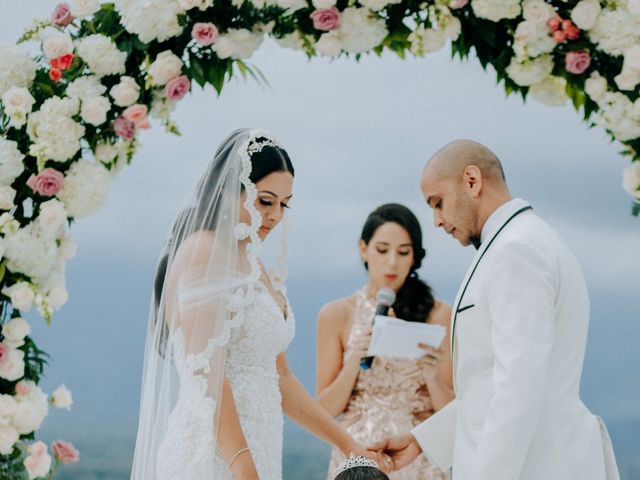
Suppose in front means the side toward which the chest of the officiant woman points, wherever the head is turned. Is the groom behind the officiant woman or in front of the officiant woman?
in front

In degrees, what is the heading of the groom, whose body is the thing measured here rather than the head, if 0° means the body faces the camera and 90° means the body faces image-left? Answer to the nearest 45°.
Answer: approximately 90°

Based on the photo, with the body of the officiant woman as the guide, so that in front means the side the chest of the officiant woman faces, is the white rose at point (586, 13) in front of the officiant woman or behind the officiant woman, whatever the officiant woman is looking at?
in front

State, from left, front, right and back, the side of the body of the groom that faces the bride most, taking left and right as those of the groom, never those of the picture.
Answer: front

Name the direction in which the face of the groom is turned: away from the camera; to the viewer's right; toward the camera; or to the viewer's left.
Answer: to the viewer's left

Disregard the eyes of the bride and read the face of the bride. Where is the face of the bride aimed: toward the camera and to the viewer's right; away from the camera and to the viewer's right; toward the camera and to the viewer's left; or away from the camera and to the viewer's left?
toward the camera and to the viewer's right

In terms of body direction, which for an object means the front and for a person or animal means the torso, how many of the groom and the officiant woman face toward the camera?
1

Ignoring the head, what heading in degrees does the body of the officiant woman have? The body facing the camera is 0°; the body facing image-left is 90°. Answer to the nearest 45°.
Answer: approximately 0°

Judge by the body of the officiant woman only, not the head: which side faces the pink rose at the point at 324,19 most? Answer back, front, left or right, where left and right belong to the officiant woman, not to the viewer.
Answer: front
